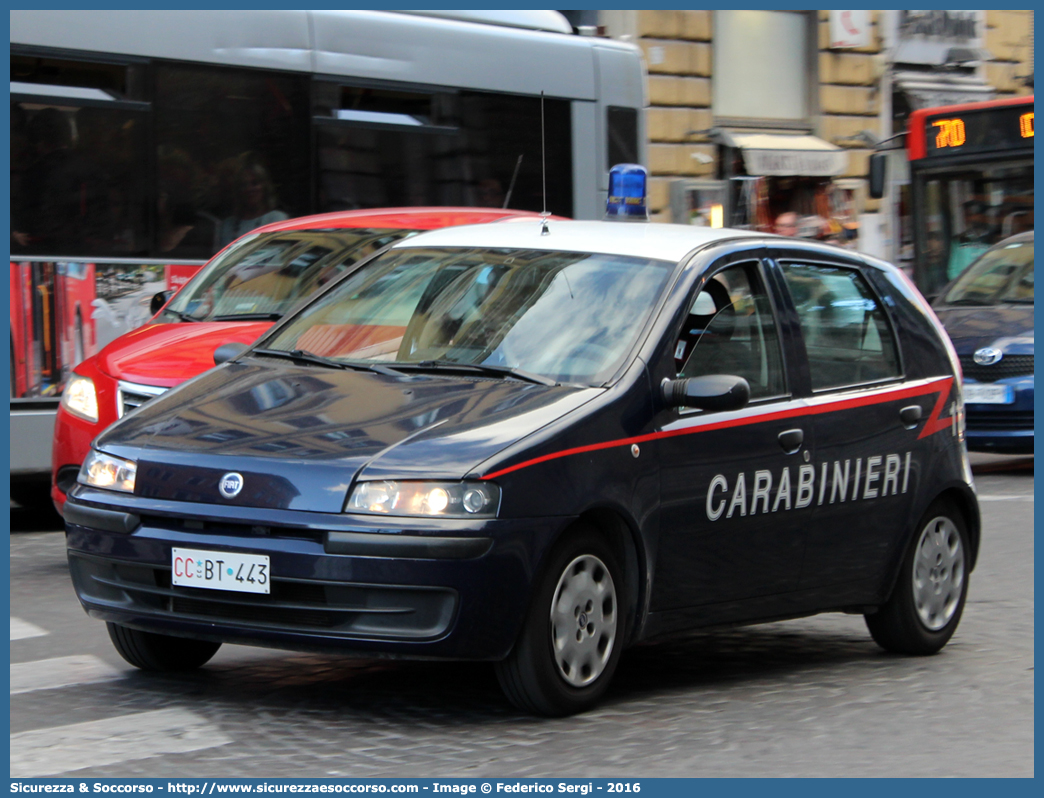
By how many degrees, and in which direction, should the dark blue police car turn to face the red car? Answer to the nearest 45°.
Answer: approximately 90° to its right

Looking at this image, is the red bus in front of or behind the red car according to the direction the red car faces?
behind

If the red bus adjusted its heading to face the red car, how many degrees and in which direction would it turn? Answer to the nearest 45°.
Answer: approximately 45° to its right

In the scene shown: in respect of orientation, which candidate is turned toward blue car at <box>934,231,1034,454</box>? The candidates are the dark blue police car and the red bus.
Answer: the red bus

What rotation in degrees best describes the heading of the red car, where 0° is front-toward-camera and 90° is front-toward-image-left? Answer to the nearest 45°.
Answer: approximately 45°

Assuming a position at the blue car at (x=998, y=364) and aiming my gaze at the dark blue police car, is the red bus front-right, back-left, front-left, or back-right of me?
back-right

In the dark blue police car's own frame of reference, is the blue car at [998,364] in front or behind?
behind

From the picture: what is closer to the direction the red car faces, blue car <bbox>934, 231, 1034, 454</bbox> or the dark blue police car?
the dark blue police car

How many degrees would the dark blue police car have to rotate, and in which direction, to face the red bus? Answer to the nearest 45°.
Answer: approximately 135° to its right
